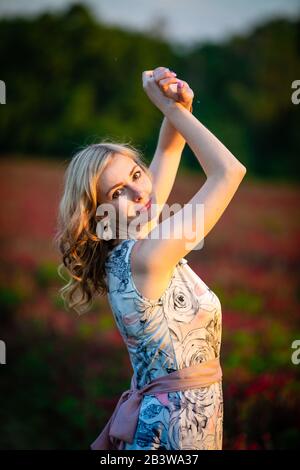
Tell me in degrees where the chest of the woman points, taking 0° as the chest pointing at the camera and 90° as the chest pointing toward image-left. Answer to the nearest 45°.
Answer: approximately 270°
